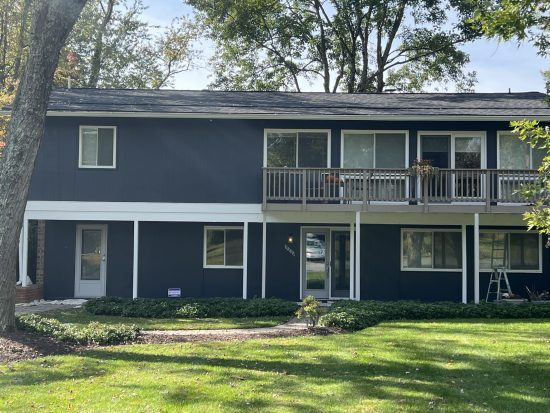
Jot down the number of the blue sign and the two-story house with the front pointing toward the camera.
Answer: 2

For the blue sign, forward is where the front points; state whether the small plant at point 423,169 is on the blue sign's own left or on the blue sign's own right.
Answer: on the blue sign's own left

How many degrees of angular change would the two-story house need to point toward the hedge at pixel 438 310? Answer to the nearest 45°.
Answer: approximately 45° to its left

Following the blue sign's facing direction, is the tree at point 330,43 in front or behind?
behind

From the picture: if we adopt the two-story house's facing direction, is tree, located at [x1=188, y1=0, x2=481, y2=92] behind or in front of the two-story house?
behind

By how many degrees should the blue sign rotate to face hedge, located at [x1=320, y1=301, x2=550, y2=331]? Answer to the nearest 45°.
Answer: approximately 45° to its left

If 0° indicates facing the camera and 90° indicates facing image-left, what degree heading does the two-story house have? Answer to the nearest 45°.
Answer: approximately 0°

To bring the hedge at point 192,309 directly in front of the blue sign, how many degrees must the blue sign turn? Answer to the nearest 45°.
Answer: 0° — it already faces it

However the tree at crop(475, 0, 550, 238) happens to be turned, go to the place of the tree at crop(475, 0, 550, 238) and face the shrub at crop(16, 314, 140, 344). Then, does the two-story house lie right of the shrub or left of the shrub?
right
